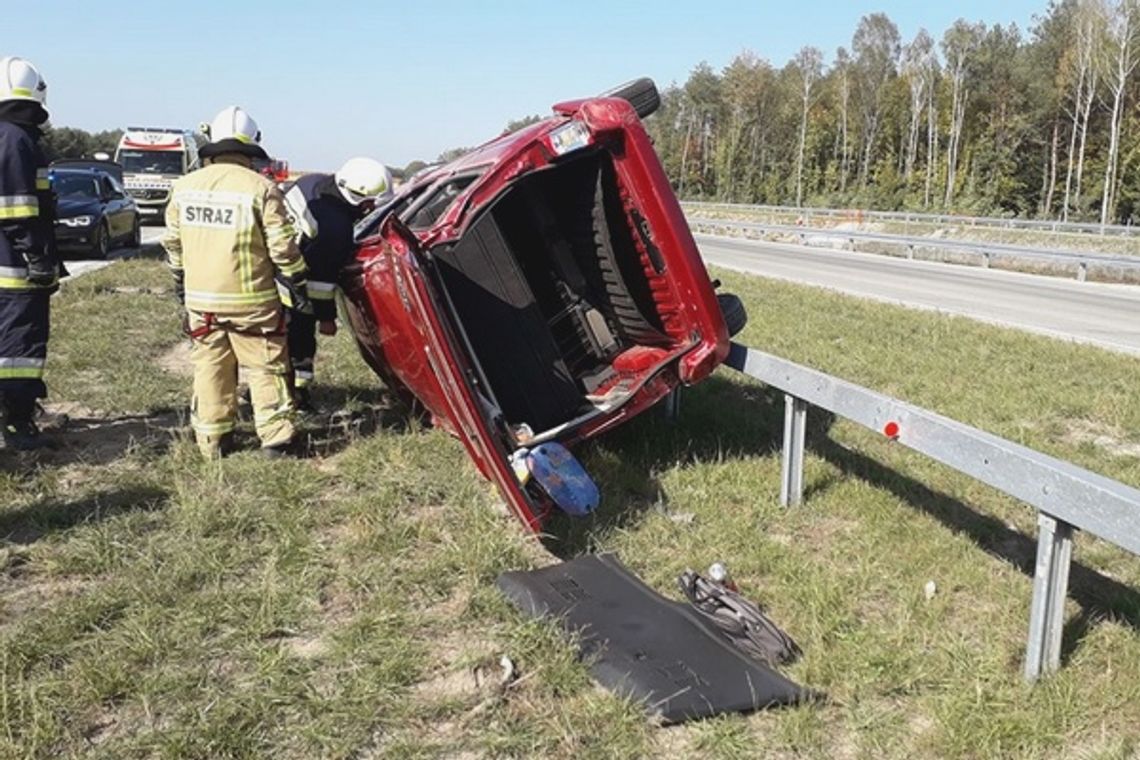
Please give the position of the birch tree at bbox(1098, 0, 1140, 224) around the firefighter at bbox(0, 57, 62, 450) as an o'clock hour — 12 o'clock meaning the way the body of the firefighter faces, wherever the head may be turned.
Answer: The birch tree is roughly at 11 o'clock from the firefighter.

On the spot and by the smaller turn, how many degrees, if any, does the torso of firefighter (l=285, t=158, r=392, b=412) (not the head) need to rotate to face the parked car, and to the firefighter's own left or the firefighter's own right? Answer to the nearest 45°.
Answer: approximately 90° to the firefighter's own left

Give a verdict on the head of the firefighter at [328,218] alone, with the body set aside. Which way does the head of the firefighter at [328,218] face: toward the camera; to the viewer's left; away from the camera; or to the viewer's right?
to the viewer's right

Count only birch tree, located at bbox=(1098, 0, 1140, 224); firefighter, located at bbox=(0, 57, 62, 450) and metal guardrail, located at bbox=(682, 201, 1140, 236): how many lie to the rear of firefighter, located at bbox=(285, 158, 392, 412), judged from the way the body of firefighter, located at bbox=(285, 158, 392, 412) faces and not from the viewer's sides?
1

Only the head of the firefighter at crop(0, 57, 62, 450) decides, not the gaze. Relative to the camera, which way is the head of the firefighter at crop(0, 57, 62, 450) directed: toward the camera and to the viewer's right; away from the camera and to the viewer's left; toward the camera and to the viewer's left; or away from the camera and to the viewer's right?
away from the camera and to the viewer's right

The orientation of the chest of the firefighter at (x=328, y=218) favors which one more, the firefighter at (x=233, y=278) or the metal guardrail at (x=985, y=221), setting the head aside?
the metal guardrail

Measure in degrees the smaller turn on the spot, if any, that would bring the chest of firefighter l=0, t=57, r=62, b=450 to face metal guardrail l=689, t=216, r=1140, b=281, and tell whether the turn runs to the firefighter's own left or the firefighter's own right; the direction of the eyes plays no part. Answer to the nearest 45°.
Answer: approximately 45° to the firefighter's own left

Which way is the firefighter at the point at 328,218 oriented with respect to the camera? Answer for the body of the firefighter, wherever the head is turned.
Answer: to the viewer's right

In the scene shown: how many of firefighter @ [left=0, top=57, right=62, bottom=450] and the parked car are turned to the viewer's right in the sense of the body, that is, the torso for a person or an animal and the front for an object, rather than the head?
1

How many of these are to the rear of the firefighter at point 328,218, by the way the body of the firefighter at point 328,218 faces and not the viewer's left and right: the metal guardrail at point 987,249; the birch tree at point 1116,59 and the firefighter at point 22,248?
1

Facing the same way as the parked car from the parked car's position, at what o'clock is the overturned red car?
The overturned red car is roughly at 10 o'clock from the parked car.

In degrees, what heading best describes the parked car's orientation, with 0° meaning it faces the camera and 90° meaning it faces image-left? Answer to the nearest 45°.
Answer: approximately 45°

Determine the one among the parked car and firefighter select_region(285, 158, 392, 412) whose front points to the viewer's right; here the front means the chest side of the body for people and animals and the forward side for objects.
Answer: the firefighter

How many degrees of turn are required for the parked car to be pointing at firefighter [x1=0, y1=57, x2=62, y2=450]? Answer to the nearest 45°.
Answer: approximately 45° to its left

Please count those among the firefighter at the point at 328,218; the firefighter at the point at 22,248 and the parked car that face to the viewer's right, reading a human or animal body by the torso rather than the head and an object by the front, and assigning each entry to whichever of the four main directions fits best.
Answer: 2

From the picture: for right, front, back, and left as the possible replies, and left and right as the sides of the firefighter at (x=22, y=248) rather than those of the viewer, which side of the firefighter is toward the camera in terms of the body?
right

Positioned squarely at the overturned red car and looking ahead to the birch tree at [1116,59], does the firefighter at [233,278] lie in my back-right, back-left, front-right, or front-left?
back-left

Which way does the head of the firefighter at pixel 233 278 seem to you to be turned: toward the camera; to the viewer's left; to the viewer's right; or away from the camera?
away from the camera
